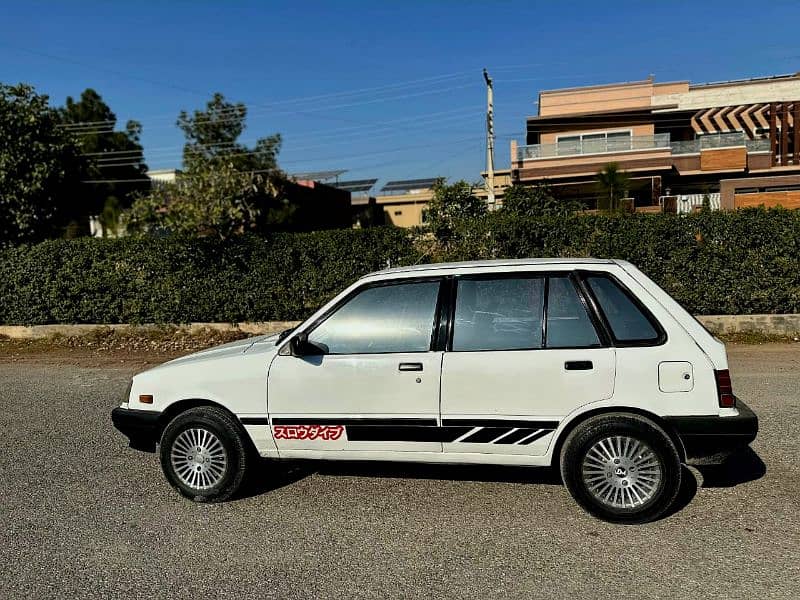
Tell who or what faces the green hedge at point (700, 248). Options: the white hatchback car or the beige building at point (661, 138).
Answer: the beige building

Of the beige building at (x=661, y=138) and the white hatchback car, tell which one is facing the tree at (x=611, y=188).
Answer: the beige building

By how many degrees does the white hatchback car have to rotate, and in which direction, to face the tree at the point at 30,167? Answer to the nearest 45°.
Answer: approximately 45° to its right

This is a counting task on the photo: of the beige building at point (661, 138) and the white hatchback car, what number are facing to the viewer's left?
1

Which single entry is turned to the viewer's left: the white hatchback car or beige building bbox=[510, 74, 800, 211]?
the white hatchback car

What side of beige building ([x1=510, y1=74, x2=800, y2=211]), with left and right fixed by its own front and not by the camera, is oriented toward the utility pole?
right

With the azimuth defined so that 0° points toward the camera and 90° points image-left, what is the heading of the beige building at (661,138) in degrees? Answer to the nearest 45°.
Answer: approximately 0°

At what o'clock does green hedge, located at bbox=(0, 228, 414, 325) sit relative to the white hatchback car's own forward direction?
The green hedge is roughly at 2 o'clock from the white hatchback car.

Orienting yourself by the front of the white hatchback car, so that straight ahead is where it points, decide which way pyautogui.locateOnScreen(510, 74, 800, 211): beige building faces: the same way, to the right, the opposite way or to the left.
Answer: to the left

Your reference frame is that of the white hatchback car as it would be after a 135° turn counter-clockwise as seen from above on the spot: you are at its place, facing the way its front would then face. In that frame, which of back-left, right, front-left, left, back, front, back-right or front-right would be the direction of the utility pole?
back-left

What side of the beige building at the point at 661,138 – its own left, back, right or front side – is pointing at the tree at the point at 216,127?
right

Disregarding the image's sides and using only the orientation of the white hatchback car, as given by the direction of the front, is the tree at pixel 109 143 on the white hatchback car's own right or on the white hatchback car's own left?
on the white hatchback car's own right

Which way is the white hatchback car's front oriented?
to the viewer's left

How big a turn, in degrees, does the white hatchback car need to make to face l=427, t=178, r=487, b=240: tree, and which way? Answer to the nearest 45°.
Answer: approximately 90° to its right

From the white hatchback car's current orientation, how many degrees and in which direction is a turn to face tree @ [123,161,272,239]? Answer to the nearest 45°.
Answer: approximately 45° to its right
